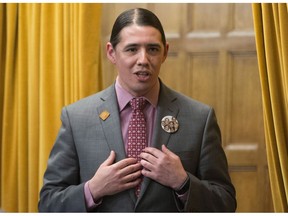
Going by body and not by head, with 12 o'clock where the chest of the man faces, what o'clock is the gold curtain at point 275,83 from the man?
The gold curtain is roughly at 8 o'clock from the man.

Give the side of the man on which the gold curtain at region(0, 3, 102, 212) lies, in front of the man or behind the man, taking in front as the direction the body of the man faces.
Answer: behind

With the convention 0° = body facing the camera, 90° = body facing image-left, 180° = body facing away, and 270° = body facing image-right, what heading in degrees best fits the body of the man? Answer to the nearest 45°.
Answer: approximately 0°

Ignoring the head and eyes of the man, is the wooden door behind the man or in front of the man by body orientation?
behind

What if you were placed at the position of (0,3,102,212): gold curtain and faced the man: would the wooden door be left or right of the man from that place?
left
